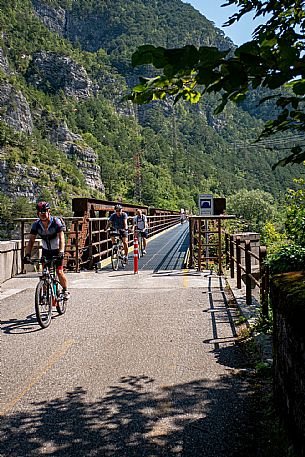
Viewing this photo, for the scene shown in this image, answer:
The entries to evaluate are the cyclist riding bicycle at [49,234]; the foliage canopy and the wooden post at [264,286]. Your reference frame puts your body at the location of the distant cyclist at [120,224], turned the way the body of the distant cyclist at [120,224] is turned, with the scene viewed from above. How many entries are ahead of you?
3

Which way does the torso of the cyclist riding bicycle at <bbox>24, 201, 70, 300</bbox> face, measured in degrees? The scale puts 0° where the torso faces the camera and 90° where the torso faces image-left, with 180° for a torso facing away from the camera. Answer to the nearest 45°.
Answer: approximately 0°

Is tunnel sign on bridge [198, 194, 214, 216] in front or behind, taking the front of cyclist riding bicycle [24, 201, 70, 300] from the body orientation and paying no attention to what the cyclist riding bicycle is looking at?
behind

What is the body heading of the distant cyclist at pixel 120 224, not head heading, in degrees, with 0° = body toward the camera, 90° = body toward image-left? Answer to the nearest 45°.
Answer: approximately 0°

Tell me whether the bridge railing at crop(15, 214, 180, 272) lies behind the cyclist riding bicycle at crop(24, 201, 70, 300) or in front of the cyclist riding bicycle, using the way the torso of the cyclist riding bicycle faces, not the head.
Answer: behind

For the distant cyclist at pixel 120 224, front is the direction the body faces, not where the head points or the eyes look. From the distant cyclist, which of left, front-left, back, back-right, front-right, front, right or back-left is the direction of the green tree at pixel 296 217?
front-left

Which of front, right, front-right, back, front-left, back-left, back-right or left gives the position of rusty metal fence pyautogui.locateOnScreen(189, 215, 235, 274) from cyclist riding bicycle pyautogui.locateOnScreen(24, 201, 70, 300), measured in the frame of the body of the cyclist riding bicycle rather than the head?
back-left

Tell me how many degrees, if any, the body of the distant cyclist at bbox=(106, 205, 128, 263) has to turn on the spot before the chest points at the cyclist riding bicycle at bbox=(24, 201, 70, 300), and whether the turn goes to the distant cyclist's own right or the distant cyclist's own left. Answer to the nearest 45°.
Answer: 0° — they already face them

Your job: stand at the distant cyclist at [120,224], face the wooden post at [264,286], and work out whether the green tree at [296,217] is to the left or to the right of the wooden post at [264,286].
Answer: left

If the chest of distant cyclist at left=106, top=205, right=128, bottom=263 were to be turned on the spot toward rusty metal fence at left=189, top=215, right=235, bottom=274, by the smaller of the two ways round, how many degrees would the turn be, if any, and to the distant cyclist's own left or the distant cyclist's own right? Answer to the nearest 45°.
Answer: approximately 90° to the distant cyclist's own left

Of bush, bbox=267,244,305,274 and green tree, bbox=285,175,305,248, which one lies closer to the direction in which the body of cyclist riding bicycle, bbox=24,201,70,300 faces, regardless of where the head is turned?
the bush

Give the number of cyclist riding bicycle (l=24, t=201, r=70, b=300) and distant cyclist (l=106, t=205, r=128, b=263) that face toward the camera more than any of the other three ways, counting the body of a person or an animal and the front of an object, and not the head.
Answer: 2
